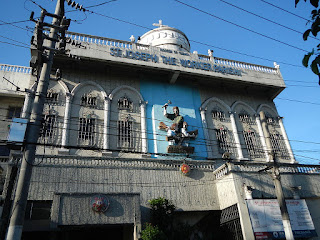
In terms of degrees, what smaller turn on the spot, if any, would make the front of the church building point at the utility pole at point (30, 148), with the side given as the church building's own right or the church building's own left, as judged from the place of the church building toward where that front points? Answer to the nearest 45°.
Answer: approximately 45° to the church building's own right

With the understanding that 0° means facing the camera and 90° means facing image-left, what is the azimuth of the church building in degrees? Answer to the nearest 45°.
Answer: approximately 0°
